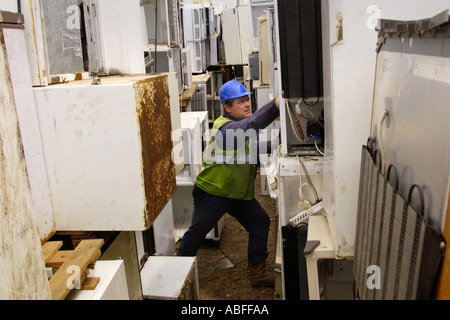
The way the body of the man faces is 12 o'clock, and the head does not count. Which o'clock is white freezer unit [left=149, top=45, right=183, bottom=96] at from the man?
The white freezer unit is roughly at 8 o'clock from the man.

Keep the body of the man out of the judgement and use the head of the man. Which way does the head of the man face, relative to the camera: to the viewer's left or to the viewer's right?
to the viewer's right

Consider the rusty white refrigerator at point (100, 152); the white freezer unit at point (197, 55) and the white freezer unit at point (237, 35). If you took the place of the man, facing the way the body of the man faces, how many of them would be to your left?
2

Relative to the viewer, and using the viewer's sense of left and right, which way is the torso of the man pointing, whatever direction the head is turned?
facing to the right of the viewer

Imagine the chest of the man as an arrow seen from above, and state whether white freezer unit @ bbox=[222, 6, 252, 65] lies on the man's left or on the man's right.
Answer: on the man's left
